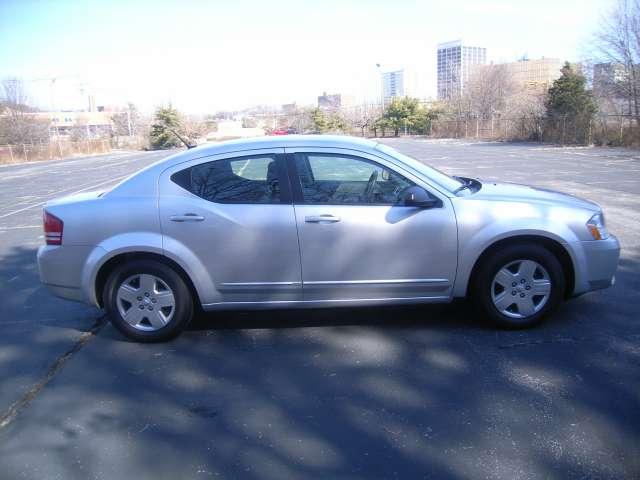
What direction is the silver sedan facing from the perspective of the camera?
to the viewer's right

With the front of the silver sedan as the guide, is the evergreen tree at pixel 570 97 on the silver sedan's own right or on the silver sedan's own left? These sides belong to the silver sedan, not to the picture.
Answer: on the silver sedan's own left

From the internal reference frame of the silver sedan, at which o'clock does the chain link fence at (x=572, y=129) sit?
The chain link fence is roughly at 10 o'clock from the silver sedan.
